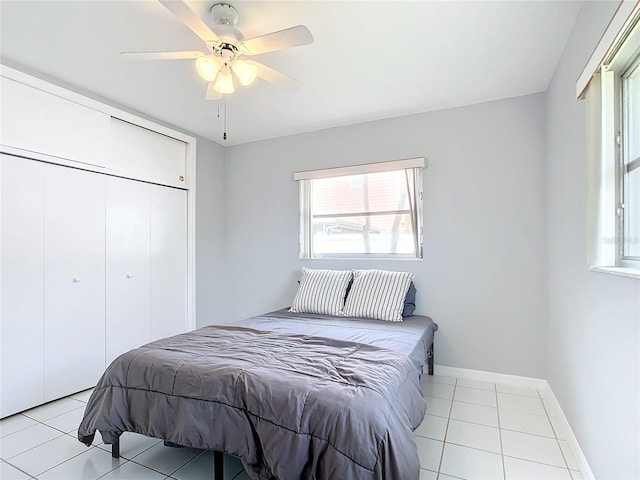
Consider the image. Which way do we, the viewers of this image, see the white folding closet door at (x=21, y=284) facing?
facing the viewer and to the right of the viewer

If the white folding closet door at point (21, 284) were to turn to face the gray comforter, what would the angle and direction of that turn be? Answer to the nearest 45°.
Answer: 0° — it already faces it

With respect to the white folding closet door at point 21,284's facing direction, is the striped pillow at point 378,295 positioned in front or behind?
in front

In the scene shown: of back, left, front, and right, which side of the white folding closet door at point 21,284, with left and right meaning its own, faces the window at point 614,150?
front

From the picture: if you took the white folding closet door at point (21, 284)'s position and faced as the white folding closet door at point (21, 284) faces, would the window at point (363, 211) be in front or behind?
in front

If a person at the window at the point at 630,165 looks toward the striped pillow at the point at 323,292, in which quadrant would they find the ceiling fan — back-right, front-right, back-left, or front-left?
front-left

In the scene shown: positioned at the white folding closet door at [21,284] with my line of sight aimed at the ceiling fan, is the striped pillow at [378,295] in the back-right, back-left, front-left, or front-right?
front-left

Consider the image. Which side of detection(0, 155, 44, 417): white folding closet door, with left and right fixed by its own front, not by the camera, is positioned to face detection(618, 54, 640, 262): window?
front
